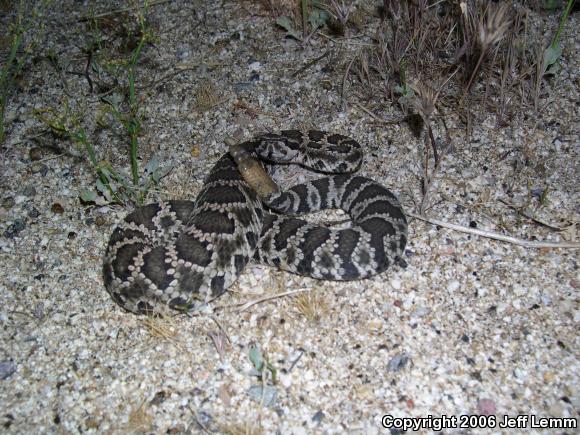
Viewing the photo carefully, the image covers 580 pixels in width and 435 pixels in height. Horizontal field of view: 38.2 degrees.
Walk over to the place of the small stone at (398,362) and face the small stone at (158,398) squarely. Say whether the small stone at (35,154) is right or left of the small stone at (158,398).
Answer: right
